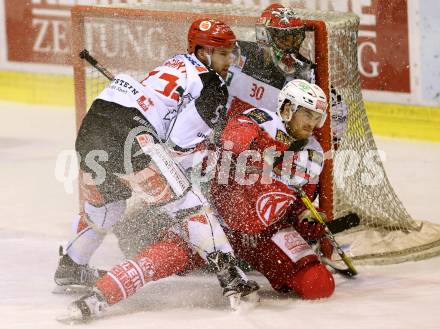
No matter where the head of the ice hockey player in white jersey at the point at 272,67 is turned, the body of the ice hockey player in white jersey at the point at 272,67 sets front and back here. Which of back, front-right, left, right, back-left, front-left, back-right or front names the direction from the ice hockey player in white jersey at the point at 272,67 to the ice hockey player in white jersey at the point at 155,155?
right

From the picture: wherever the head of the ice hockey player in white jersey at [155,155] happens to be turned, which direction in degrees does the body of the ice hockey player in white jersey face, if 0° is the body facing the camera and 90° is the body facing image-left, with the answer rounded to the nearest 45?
approximately 270°

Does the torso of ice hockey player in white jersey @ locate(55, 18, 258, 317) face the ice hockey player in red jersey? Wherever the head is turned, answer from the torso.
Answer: yes

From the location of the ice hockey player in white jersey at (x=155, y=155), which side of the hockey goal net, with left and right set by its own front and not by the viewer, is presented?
front

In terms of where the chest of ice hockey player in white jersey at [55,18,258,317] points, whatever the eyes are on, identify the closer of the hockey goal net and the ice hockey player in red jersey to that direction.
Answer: the ice hockey player in red jersey

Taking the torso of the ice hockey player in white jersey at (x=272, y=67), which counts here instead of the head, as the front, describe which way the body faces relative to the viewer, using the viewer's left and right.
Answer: facing the viewer and to the right of the viewer

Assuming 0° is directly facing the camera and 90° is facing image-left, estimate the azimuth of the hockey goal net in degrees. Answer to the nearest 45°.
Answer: approximately 45°

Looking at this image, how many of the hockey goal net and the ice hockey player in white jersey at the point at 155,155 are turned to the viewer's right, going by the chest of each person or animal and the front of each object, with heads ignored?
1
